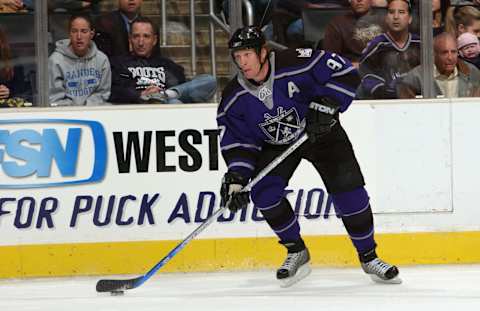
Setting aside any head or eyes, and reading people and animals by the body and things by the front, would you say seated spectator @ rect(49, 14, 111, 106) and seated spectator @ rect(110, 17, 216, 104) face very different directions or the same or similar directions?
same or similar directions

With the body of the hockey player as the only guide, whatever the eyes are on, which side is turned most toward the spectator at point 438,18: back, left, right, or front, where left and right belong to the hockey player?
back

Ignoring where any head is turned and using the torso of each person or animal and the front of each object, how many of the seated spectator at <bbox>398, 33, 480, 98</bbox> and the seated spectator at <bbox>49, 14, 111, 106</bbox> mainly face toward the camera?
2

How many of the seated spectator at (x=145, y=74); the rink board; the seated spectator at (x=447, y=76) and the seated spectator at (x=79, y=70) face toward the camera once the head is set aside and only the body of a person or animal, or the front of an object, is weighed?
4

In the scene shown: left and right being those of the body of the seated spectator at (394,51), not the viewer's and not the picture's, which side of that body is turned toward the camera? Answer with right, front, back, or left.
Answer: front

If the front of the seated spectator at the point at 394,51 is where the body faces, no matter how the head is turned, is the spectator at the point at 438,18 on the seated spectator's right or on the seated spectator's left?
on the seated spectator's left

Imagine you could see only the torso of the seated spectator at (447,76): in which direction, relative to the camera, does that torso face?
toward the camera

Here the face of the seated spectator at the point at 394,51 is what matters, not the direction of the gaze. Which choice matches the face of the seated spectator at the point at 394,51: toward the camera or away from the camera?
toward the camera

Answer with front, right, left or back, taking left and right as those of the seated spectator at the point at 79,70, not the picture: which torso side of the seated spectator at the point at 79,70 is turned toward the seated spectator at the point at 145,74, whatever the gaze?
left

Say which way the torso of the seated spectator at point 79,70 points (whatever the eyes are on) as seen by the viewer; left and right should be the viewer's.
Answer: facing the viewer

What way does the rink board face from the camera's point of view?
toward the camera

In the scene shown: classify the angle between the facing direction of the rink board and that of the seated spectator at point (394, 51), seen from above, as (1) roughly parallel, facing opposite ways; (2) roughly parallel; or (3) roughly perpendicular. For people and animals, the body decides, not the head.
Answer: roughly parallel

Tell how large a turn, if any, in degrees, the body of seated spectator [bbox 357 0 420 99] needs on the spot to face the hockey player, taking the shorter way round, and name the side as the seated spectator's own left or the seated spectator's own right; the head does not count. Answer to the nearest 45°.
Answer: approximately 45° to the seated spectator's own right

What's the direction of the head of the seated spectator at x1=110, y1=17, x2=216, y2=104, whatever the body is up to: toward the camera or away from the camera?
toward the camera
